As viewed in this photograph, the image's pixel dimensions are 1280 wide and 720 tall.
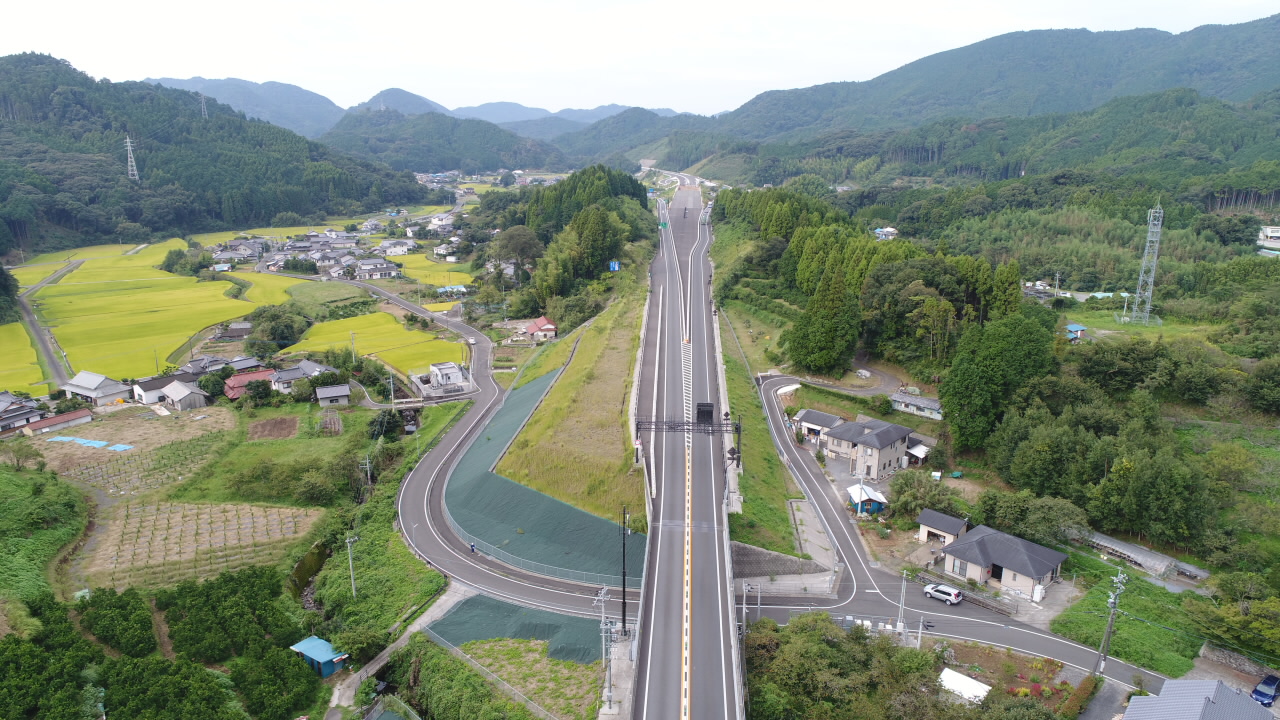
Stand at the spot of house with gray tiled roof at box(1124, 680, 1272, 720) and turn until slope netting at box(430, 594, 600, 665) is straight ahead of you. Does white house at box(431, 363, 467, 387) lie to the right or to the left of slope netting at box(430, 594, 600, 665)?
right

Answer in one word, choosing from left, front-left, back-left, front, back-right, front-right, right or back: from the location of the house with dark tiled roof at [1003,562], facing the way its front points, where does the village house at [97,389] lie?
front-right

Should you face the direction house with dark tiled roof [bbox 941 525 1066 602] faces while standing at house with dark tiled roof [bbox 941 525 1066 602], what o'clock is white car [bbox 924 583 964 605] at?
The white car is roughly at 12 o'clock from the house with dark tiled roof.

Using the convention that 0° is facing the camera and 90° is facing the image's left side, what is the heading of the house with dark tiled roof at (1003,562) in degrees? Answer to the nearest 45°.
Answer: approximately 45°

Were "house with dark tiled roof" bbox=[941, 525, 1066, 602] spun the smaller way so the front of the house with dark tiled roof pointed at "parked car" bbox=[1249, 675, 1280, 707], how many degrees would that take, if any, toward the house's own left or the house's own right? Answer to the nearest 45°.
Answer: approximately 90° to the house's own left

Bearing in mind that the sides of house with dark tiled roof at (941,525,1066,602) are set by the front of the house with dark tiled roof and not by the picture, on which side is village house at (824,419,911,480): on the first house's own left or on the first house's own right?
on the first house's own right

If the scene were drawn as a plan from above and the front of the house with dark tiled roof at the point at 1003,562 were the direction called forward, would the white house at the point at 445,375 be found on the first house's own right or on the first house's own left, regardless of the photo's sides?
on the first house's own right

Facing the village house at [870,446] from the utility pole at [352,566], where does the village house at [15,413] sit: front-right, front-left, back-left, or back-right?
back-left

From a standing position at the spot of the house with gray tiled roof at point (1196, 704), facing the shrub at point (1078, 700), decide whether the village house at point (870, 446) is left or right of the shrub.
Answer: right

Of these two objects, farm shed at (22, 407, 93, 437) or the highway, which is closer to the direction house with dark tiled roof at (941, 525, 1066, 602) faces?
the highway

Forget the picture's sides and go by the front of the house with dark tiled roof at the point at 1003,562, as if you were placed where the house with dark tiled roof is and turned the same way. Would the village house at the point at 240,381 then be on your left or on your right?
on your right

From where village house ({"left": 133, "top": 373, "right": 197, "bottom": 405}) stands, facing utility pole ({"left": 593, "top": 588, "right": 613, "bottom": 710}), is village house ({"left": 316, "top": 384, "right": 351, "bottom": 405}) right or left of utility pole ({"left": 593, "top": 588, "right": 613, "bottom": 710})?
left

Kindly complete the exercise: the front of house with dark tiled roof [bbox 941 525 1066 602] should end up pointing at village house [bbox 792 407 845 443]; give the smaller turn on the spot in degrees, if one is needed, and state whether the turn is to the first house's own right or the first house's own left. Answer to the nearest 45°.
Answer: approximately 90° to the first house's own right
